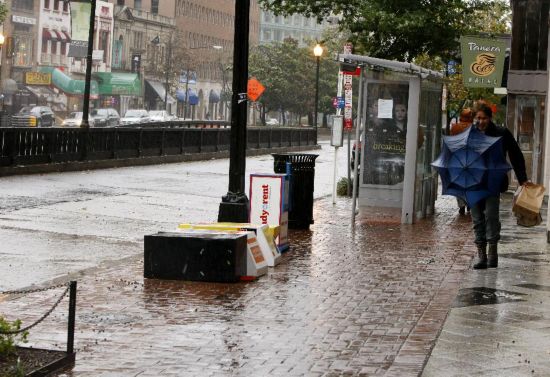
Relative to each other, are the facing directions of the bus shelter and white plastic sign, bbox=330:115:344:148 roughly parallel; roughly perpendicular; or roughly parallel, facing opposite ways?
roughly perpendicular

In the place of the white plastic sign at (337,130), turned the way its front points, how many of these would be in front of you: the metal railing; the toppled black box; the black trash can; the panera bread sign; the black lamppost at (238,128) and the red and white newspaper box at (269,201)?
4

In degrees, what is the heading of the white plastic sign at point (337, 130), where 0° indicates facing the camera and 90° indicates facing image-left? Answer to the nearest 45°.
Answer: approximately 0°

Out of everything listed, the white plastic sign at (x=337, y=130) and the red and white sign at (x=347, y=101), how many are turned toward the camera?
2

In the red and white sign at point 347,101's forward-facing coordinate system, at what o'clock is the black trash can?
The black trash can is roughly at 12 o'clock from the red and white sign.

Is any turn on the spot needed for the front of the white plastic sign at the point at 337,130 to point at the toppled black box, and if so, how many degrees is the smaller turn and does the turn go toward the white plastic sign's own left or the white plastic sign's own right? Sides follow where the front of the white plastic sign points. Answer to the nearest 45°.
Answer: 0° — it already faces it

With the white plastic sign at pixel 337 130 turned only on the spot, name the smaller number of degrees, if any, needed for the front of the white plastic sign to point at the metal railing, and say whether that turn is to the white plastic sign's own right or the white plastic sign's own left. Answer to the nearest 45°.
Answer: approximately 135° to the white plastic sign's own right

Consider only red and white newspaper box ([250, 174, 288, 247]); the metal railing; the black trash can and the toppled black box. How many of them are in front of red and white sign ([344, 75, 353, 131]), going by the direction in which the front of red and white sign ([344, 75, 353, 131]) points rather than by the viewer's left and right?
3

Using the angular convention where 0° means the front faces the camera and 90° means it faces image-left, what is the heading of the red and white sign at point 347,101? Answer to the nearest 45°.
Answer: approximately 0°

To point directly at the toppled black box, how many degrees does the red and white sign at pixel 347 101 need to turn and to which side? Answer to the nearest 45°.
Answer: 0° — it already faces it

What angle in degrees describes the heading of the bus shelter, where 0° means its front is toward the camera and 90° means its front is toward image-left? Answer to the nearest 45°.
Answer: approximately 90°
